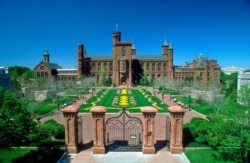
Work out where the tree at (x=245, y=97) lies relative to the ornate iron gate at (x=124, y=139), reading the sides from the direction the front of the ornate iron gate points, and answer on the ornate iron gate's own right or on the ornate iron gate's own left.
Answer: on the ornate iron gate's own left

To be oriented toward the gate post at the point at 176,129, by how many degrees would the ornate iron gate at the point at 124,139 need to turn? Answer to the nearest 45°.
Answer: approximately 45° to its left

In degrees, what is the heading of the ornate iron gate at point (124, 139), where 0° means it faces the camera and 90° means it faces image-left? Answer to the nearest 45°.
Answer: approximately 0°

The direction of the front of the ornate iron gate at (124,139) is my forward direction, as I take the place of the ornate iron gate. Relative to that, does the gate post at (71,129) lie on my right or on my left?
on my right
